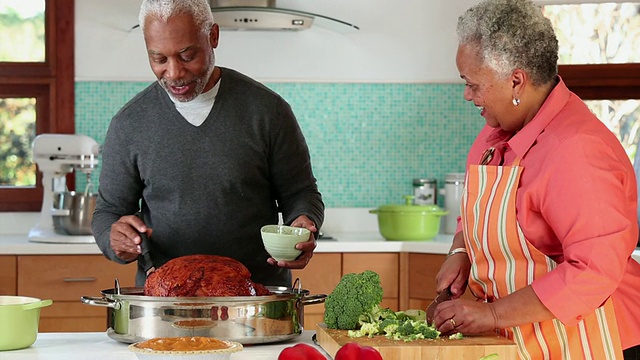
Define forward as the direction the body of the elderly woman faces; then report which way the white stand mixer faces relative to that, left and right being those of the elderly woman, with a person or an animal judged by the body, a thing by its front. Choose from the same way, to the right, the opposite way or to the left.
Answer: the opposite way

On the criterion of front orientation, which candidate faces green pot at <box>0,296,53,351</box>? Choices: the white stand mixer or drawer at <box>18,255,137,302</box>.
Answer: the drawer

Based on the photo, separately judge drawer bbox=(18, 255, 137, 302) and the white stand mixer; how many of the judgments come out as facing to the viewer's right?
1

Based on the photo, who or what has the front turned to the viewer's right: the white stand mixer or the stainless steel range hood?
the white stand mixer

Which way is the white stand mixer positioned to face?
to the viewer's right

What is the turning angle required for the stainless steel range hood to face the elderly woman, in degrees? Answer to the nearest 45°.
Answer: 0° — it already faces them

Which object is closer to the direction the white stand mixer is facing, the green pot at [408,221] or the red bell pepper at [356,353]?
the green pot

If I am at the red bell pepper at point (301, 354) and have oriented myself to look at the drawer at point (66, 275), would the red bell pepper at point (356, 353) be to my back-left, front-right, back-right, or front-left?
back-right

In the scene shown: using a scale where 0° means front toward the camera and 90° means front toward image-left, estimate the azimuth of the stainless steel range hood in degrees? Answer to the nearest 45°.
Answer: approximately 0°

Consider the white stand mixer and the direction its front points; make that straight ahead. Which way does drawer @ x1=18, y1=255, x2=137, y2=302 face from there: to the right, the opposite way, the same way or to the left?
to the right

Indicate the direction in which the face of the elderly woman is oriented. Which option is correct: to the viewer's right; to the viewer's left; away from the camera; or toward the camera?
to the viewer's left

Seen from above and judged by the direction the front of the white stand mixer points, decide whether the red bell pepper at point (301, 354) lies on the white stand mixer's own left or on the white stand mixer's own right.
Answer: on the white stand mixer's own right
